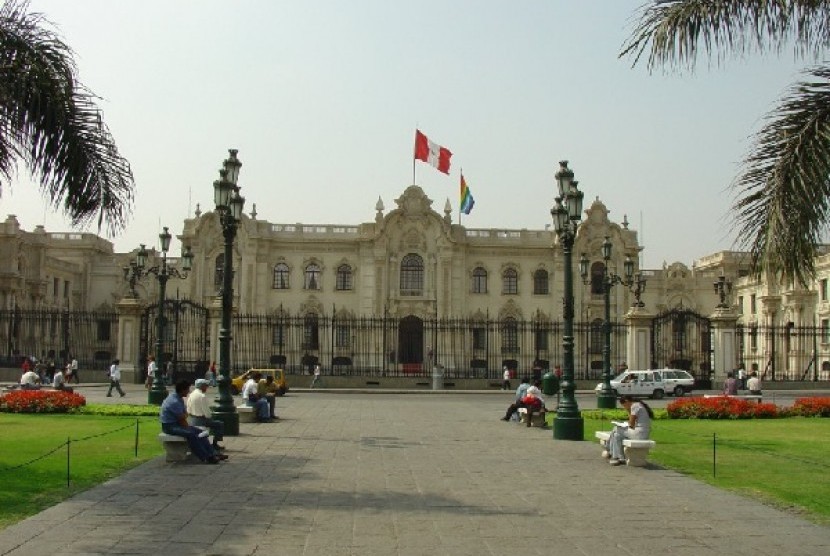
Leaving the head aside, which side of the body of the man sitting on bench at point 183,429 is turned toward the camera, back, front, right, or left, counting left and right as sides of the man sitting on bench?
right

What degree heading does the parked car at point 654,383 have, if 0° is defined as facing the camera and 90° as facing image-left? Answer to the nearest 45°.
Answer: approximately 90°

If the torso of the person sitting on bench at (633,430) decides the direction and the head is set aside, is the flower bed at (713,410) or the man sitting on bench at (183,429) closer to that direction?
the man sitting on bench

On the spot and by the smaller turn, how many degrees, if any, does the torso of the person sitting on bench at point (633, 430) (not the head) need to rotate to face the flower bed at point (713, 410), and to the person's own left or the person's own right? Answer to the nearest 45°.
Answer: approximately 90° to the person's own right

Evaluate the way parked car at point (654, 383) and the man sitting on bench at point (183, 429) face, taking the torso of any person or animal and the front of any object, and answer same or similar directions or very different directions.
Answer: very different directions

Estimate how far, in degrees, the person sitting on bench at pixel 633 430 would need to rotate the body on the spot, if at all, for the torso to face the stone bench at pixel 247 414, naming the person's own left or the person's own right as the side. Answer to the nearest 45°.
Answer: approximately 45° to the person's own right

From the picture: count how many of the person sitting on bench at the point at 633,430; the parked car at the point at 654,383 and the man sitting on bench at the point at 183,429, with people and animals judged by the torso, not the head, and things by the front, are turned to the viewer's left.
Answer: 2

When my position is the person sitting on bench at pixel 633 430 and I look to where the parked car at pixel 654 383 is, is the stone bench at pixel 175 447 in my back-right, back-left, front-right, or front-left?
back-left

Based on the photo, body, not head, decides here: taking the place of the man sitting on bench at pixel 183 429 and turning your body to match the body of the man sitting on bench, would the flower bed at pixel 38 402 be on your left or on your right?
on your left

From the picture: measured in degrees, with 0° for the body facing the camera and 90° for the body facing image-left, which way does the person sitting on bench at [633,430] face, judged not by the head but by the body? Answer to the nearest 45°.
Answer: approximately 90°

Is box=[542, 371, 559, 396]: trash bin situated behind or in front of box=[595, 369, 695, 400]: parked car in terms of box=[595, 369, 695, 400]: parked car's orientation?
in front

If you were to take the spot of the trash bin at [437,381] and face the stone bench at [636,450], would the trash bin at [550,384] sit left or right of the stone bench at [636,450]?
left

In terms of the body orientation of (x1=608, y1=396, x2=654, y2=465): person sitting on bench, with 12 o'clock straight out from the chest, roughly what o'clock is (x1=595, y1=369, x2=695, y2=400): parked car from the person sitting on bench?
The parked car is roughly at 3 o'clock from the person sitting on bench.
